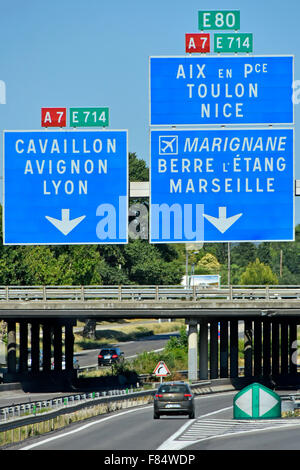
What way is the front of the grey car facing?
away from the camera
